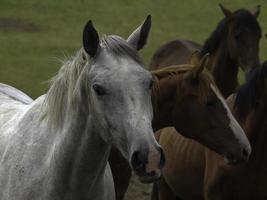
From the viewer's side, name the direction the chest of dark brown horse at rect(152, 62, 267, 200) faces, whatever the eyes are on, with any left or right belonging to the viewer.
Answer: facing to the right of the viewer

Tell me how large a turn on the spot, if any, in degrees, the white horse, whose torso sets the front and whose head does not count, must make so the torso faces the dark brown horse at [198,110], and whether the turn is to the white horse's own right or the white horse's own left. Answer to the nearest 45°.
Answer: approximately 90° to the white horse's own left

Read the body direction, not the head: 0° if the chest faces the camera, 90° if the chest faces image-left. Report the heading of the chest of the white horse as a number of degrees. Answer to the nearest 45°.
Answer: approximately 315°

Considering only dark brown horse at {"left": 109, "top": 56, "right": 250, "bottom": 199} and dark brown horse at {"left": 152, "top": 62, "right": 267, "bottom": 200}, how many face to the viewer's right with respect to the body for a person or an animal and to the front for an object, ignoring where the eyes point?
2

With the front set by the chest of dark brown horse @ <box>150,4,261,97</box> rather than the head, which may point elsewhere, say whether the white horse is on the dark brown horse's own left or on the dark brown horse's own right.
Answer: on the dark brown horse's own right

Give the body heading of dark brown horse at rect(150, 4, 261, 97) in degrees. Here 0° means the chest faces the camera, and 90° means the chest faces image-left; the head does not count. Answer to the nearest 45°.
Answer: approximately 315°

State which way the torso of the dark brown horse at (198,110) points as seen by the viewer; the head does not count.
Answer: to the viewer's right
